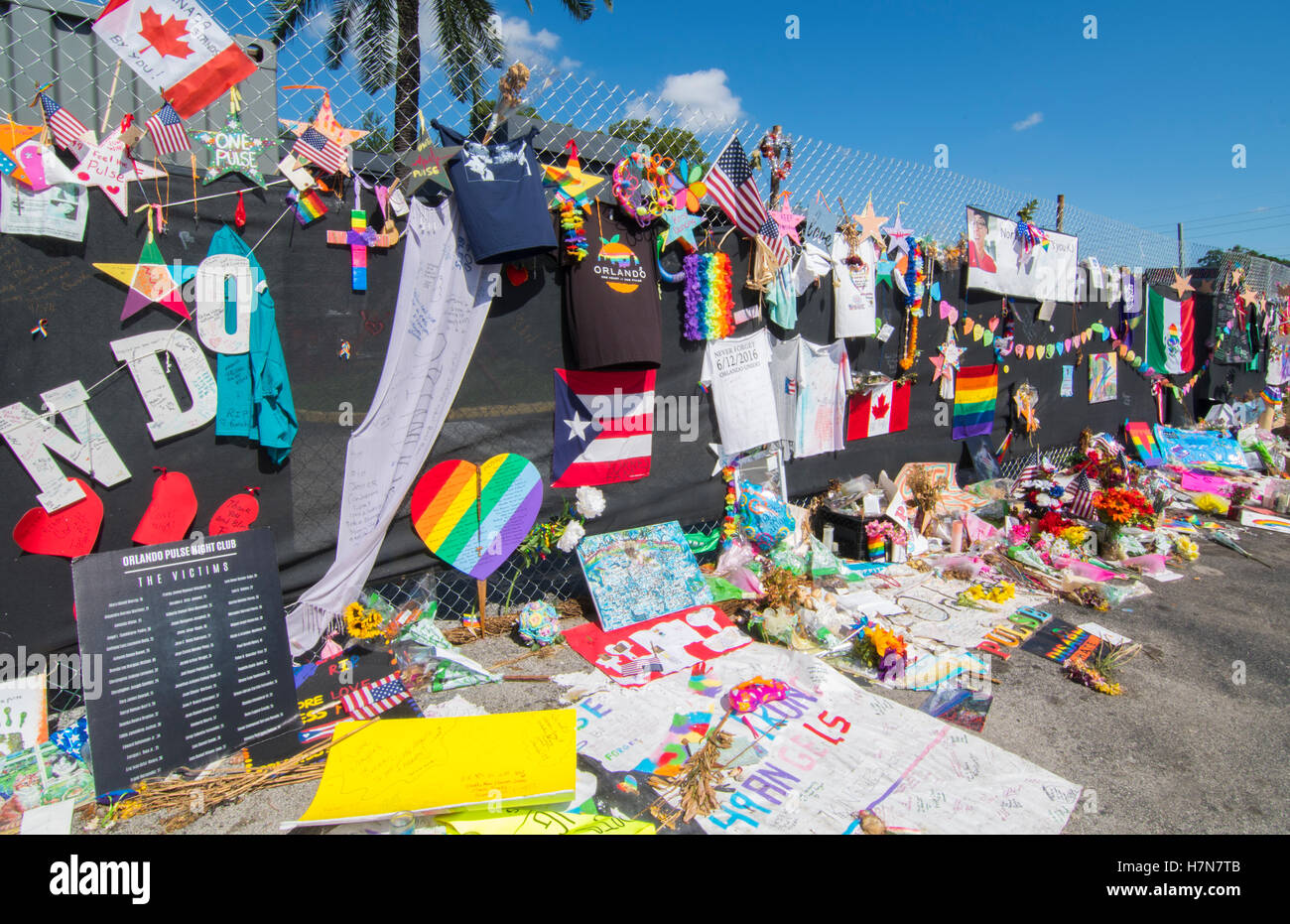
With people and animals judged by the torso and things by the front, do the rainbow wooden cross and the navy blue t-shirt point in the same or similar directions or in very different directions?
same or similar directions

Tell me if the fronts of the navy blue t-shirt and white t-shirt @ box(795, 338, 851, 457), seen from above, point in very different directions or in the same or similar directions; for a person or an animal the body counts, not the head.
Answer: same or similar directions

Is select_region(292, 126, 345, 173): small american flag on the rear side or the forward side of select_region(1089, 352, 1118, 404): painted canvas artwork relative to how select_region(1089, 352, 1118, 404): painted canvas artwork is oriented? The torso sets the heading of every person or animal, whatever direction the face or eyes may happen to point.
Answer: on the forward side

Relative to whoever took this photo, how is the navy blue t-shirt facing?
facing the viewer

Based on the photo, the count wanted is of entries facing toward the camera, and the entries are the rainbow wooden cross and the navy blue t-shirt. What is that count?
2
